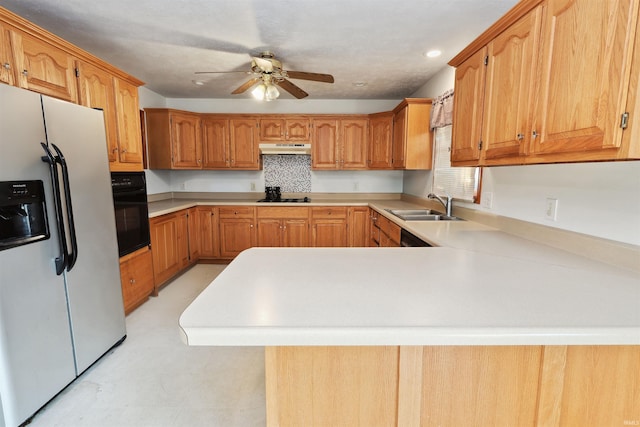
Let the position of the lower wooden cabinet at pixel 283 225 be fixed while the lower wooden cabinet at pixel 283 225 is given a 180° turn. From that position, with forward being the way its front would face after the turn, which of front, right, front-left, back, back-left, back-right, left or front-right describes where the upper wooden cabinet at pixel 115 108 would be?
back-left

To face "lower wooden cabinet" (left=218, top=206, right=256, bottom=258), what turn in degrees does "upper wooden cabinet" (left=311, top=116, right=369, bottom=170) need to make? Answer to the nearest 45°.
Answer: approximately 90° to its right

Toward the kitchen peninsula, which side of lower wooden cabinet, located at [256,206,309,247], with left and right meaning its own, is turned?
front

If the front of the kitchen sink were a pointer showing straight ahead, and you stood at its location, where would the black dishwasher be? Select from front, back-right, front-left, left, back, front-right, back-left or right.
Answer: left

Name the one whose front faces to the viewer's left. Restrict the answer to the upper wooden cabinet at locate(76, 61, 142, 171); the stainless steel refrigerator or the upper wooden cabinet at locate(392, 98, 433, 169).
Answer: the upper wooden cabinet at locate(392, 98, 433, 169)

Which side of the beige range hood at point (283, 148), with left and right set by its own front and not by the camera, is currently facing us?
front

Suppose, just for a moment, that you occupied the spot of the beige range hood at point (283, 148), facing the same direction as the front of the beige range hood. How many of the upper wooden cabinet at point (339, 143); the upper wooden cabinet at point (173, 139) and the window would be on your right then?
1

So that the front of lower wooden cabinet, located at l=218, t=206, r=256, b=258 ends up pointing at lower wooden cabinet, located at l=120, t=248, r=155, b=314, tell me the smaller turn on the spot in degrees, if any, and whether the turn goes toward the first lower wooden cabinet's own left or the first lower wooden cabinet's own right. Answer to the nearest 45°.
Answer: approximately 45° to the first lower wooden cabinet's own right

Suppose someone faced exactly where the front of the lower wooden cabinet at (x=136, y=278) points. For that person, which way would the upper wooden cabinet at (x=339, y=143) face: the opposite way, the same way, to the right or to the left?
to the right

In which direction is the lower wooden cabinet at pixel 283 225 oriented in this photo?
toward the camera

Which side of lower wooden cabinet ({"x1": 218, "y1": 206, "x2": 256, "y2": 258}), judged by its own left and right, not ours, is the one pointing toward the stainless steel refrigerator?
front

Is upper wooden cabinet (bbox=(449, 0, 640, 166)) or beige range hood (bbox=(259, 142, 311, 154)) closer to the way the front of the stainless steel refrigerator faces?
the upper wooden cabinet

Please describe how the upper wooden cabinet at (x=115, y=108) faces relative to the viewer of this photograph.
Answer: facing the viewer and to the right of the viewer
